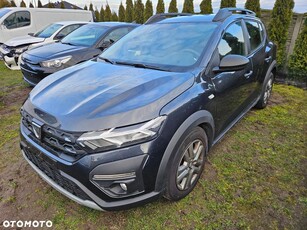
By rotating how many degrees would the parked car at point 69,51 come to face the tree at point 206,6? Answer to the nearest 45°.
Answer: approximately 180°

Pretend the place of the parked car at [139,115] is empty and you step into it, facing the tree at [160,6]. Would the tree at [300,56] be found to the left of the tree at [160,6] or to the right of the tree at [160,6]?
right

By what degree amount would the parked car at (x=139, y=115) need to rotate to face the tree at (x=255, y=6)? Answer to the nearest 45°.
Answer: approximately 180°

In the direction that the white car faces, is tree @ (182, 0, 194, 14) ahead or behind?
behind

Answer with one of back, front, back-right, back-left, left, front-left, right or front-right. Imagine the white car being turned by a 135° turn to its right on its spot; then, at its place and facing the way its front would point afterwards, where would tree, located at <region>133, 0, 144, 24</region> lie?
front-right

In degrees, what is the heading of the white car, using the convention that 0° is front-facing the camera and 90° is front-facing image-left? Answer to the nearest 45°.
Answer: approximately 45°

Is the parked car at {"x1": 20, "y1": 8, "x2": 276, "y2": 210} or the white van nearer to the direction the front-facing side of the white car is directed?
the parked car

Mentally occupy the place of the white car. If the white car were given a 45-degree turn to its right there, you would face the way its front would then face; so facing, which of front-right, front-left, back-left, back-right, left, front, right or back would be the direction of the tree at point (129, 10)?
back-right

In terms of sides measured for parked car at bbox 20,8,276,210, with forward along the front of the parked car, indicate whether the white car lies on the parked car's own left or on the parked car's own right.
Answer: on the parked car's own right

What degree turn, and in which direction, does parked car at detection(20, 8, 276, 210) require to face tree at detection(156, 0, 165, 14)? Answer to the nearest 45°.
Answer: approximately 135° to its right
